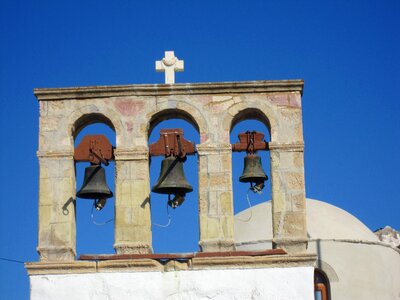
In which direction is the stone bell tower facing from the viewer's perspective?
toward the camera
